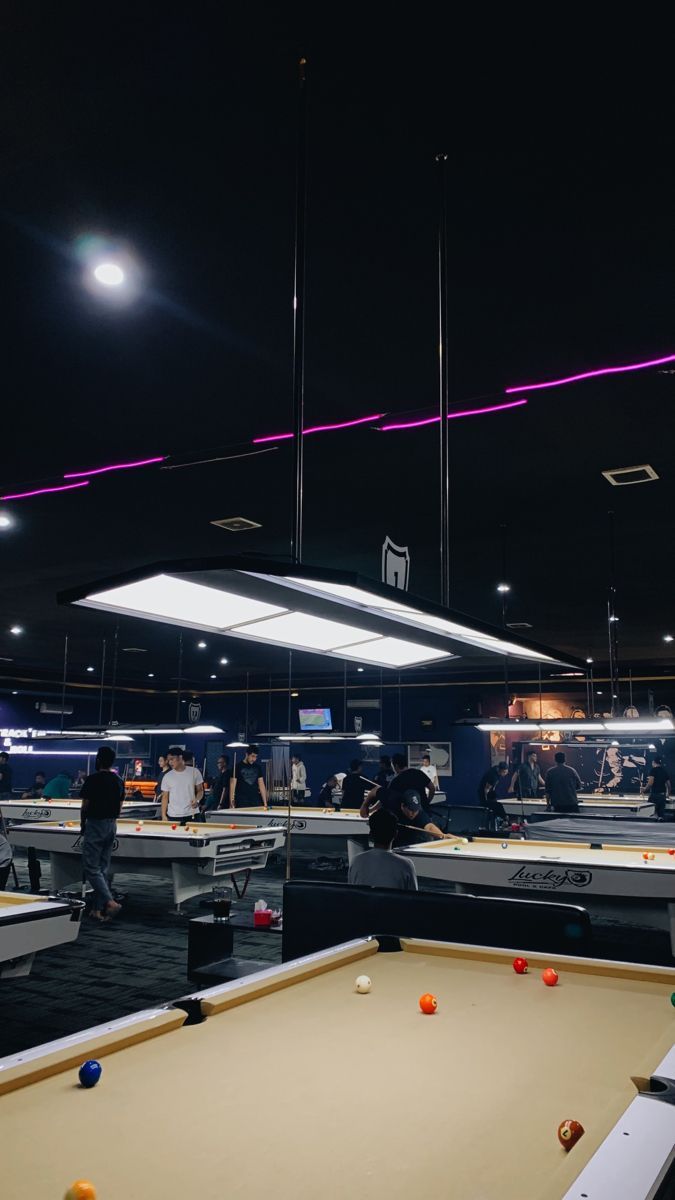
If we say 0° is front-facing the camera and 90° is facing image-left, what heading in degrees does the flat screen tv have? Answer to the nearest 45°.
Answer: approximately 0°

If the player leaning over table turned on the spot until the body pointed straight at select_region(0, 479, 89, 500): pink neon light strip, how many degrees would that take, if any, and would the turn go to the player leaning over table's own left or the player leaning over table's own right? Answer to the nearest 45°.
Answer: approximately 90° to the player leaning over table's own right

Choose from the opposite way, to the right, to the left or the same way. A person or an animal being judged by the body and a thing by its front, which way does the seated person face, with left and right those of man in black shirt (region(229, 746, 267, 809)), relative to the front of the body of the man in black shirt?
the opposite way

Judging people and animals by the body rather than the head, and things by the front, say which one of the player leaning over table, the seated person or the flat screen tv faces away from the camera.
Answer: the seated person

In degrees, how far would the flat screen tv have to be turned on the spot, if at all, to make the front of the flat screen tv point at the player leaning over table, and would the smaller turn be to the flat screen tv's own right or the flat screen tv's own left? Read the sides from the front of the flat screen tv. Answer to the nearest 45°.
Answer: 0° — it already faces them

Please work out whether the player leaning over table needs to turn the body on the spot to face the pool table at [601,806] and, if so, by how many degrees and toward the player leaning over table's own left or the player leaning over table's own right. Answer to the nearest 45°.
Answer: approximately 90° to the player leaning over table's own left

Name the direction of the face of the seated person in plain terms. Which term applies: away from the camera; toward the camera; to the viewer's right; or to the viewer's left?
away from the camera

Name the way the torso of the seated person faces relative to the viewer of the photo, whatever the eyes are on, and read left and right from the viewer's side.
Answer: facing away from the viewer

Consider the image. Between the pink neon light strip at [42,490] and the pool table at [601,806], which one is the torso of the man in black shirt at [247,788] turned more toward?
the pink neon light strip
